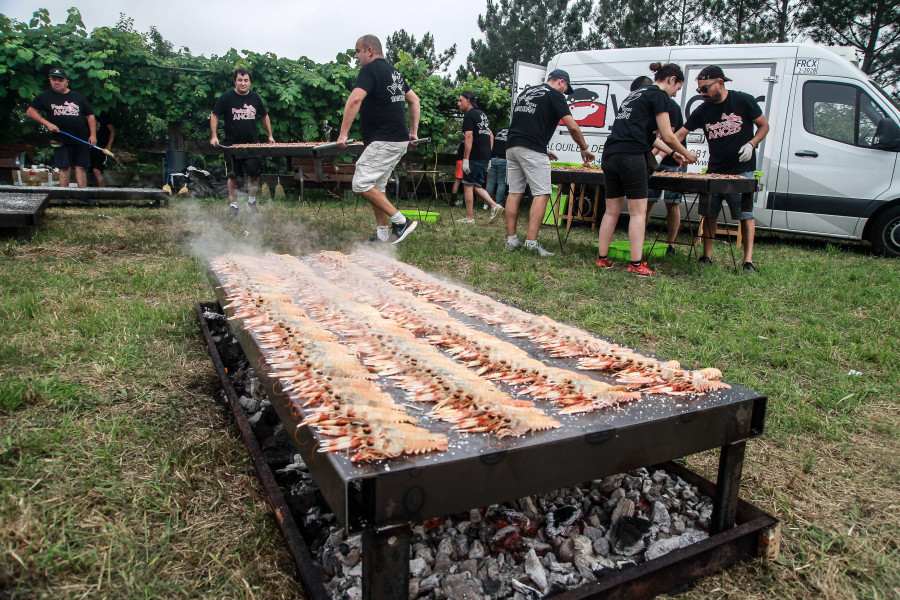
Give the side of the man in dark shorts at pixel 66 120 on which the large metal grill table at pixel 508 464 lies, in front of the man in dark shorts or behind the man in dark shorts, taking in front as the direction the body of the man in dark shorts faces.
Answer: in front

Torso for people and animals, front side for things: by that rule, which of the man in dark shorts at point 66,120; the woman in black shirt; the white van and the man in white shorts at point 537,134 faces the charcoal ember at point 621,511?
the man in dark shorts

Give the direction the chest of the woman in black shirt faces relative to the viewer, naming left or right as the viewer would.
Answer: facing away from the viewer and to the right of the viewer

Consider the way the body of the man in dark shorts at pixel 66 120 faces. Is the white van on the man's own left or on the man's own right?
on the man's own left

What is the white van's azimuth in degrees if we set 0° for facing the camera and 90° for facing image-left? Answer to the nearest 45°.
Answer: approximately 270°

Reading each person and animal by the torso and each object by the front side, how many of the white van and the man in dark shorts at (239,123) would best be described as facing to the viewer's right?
1

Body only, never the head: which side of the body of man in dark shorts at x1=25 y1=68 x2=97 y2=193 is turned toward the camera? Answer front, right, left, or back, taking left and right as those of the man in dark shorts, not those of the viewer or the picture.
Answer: front

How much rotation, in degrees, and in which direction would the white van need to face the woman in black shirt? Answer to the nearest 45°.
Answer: approximately 135° to its right

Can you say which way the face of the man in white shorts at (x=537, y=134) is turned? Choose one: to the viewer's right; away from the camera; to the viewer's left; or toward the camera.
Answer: to the viewer's right

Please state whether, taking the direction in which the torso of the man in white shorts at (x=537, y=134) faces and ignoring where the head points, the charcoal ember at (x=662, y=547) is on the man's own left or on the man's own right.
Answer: on the man's own right

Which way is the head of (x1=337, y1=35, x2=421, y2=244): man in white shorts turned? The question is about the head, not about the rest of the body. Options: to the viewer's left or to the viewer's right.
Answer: to the viewer's left

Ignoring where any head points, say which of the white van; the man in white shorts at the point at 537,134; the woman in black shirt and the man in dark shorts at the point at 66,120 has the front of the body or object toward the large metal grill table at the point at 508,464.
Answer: the man in dark shorts

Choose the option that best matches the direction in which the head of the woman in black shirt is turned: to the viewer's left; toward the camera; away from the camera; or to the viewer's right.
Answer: to the viewer's right

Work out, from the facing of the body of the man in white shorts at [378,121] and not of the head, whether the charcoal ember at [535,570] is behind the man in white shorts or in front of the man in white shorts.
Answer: behind

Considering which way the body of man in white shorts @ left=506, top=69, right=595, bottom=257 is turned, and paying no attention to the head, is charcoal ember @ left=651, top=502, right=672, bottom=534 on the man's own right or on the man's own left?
on the man's own right

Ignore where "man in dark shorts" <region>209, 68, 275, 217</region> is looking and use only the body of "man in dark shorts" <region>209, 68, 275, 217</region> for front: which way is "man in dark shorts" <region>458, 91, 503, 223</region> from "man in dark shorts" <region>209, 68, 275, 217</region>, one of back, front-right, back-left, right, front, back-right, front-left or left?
left

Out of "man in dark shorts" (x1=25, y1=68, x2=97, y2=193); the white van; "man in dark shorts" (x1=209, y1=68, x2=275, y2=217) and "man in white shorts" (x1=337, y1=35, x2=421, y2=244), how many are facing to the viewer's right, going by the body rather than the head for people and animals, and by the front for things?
1

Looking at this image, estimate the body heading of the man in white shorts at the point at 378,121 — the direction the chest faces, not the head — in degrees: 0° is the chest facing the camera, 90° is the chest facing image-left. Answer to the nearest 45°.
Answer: approximately 135°
